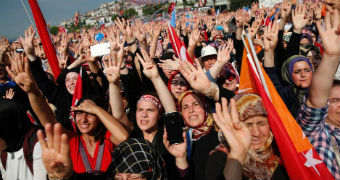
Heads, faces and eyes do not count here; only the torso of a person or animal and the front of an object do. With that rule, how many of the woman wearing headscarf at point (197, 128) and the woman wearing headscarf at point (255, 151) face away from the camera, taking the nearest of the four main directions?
0

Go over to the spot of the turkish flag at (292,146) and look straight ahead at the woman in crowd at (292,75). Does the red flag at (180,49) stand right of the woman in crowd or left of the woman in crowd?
left

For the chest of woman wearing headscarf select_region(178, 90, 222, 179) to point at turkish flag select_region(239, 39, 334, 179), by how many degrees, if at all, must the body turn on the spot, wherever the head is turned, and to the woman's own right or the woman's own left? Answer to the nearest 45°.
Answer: approximately 90° to the woman's own left

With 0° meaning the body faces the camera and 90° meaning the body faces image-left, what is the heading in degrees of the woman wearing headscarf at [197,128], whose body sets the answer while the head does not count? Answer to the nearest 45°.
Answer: approximately 45°

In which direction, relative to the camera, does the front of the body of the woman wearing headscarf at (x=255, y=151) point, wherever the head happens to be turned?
toward the camera

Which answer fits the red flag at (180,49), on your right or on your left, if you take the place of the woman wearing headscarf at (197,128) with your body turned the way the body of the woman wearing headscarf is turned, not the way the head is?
on your right

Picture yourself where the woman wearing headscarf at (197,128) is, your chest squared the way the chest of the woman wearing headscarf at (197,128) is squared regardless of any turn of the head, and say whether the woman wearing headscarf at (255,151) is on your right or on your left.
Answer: on your left

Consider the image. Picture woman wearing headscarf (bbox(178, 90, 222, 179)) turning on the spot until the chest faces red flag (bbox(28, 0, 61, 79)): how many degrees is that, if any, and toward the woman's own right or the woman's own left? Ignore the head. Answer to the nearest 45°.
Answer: approximately 90° to the woman's own right

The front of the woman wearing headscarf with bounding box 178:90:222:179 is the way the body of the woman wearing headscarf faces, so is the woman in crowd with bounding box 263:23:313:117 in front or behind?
behind

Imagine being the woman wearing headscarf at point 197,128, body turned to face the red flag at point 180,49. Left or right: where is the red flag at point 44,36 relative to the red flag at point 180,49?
left
